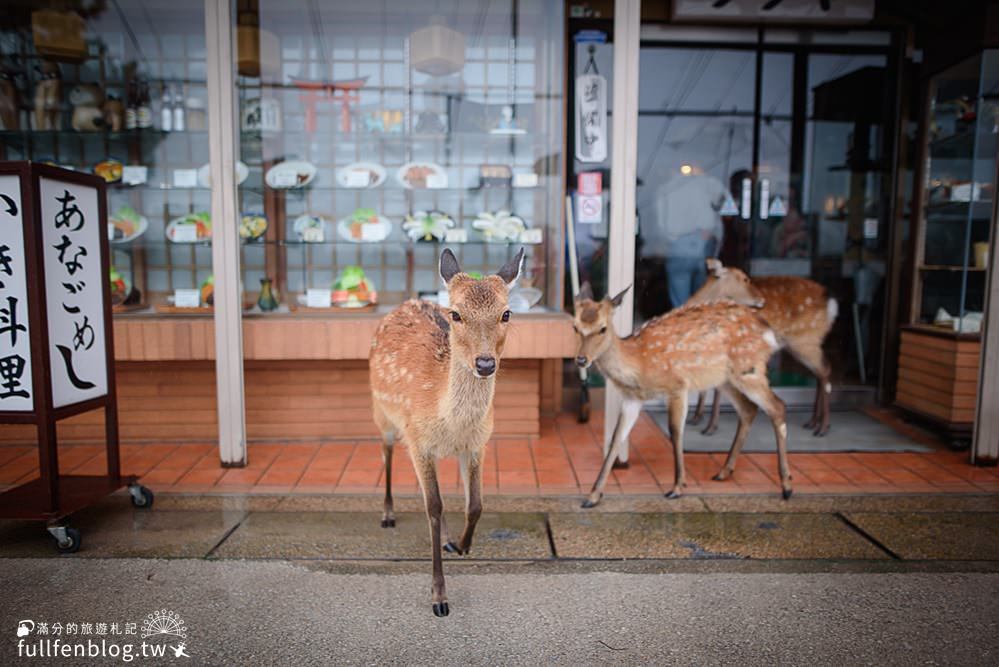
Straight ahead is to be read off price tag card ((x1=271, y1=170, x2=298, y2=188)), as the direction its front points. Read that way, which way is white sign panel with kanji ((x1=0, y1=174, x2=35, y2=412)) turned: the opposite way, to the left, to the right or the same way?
the same way

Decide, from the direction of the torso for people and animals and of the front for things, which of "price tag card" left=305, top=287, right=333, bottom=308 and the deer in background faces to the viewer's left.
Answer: the deer in background

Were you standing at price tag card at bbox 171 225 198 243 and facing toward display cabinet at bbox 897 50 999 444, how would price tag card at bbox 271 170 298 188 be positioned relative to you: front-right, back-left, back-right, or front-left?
front-left

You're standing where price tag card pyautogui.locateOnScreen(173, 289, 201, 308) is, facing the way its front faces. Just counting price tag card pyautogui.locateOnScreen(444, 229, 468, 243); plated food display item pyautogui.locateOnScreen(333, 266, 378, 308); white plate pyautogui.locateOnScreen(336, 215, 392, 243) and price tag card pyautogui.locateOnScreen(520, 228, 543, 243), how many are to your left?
4

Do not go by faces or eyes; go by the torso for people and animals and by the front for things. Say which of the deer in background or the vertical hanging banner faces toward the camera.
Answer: the vertical hanging banner

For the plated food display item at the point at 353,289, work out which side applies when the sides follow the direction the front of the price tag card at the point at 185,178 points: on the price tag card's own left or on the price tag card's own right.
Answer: on the price tag card's own left

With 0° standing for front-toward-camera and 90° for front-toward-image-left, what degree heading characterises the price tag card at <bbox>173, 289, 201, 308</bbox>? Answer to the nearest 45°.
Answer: approximately 0°

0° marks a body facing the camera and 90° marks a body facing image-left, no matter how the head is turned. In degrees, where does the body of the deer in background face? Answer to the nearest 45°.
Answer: approximately 90°

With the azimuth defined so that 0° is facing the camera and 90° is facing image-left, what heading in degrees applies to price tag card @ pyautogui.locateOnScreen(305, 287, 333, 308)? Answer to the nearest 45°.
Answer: approximately 0°

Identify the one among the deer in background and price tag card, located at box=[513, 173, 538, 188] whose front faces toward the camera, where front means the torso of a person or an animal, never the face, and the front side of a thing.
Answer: the price tag card

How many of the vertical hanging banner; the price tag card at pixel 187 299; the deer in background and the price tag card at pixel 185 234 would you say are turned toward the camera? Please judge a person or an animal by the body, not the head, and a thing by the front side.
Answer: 3

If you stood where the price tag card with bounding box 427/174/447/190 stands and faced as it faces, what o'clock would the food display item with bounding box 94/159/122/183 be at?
The food display item is roughly at 3 o'clock from the price tag card.

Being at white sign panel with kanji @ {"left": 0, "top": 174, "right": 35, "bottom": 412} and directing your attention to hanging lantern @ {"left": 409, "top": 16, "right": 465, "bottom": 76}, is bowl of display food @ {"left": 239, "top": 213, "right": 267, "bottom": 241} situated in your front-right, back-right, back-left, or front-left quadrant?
front-left

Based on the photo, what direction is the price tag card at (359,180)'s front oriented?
toward the camera

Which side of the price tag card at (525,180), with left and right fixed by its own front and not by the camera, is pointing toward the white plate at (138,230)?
right

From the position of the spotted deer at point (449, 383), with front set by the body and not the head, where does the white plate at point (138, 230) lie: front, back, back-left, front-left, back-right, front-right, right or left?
back

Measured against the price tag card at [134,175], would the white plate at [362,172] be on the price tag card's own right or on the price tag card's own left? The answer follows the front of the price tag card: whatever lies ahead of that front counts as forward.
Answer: on the price tag card's own left

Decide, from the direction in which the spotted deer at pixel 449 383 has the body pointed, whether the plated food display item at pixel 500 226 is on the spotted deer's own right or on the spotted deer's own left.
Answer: on the spotted deer's own left

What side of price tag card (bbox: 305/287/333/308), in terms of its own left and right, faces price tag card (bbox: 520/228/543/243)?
left

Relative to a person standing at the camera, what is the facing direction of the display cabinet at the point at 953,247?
facing the viewer and to the left of the viewer
